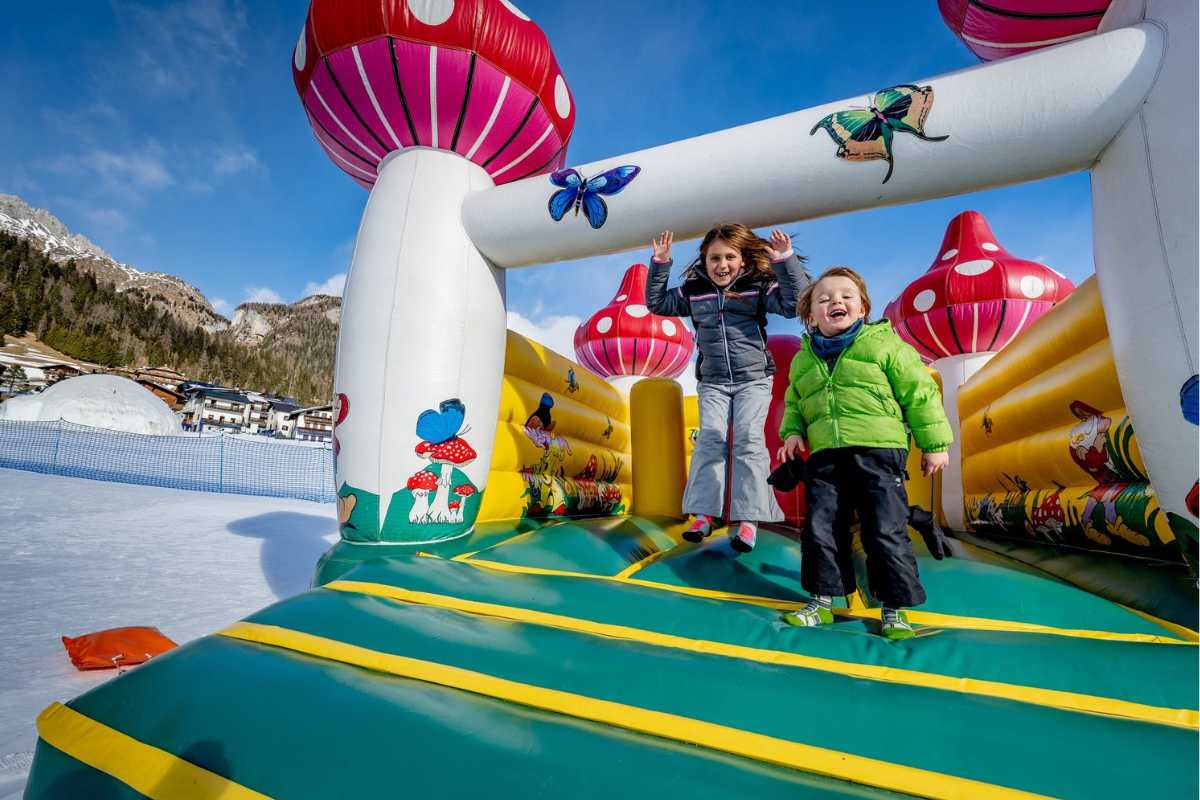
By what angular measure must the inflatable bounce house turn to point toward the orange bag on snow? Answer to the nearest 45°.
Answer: approximately 45° to its right

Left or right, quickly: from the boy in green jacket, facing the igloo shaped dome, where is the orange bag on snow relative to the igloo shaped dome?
left

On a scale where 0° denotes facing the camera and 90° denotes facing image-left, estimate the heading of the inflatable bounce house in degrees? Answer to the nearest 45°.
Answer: approximately 45°

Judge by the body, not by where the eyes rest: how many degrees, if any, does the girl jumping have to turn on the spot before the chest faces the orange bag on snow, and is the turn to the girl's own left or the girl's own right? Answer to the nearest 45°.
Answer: approximately 90° to the girl's own right

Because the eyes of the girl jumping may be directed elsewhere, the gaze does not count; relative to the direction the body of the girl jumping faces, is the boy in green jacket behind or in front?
in front

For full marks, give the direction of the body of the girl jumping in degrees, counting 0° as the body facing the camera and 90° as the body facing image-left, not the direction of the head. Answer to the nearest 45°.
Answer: approximately 0°

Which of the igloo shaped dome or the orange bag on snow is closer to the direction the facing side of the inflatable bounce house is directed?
the orange bag on snow

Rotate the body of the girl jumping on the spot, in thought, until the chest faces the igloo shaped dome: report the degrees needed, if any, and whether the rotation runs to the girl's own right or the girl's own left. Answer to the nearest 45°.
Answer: approximately 135° to the girl's own right

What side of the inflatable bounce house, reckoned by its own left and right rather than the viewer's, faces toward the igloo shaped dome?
right
